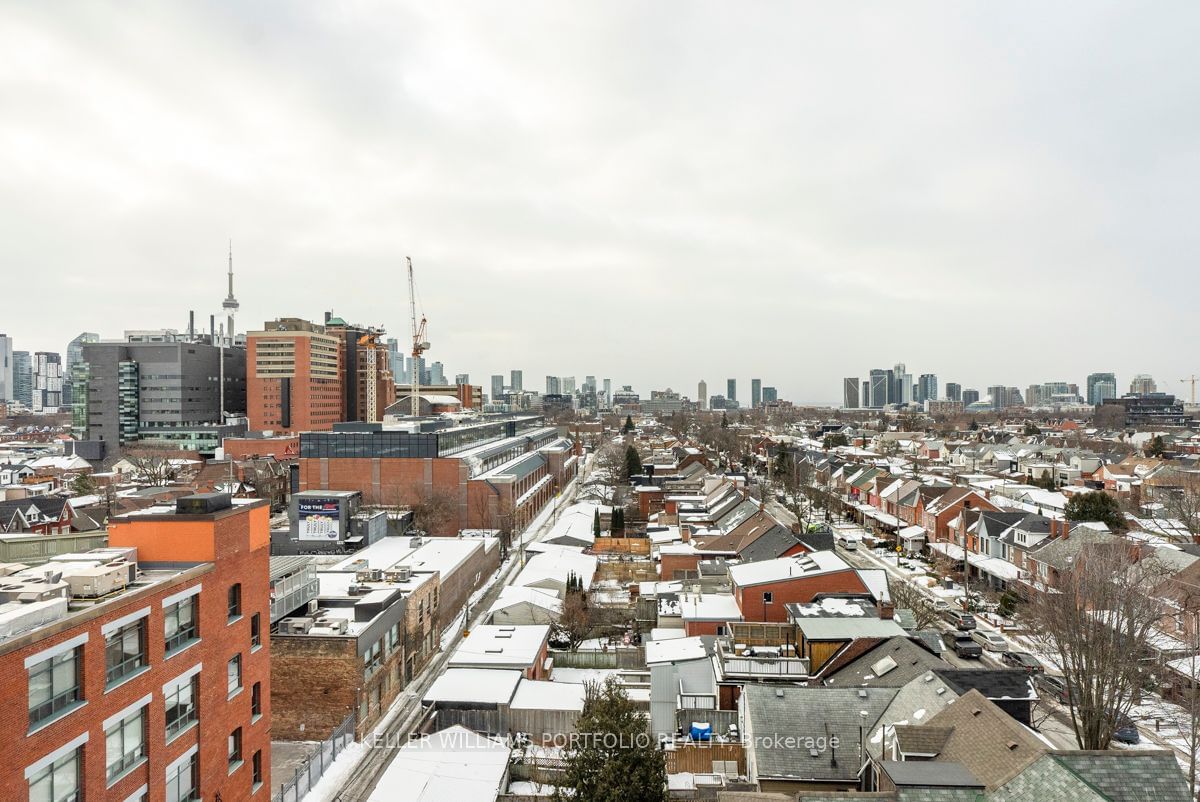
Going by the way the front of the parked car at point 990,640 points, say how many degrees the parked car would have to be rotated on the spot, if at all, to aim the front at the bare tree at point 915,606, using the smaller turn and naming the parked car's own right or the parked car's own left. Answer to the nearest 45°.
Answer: approximately 45° to the parked car's own left

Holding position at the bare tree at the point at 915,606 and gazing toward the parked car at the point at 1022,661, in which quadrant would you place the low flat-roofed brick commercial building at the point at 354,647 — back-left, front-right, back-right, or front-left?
back-right

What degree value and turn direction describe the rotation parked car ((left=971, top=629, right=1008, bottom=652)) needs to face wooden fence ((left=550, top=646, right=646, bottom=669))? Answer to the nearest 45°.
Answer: approximately 90° to its left

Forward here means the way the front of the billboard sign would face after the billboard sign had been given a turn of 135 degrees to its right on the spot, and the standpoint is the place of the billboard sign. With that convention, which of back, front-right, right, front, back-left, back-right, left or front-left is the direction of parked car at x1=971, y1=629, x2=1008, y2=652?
back

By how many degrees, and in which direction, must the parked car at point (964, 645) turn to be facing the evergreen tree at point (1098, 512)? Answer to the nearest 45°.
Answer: approximately 135° to its left

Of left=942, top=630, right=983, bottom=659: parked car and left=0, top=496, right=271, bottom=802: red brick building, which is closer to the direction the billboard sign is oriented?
the red brick building

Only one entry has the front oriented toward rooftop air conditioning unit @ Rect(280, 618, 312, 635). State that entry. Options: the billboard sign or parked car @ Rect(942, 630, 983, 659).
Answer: the billboard sign

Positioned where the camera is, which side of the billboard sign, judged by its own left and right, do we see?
front

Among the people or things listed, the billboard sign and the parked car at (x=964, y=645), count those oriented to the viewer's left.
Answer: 0
